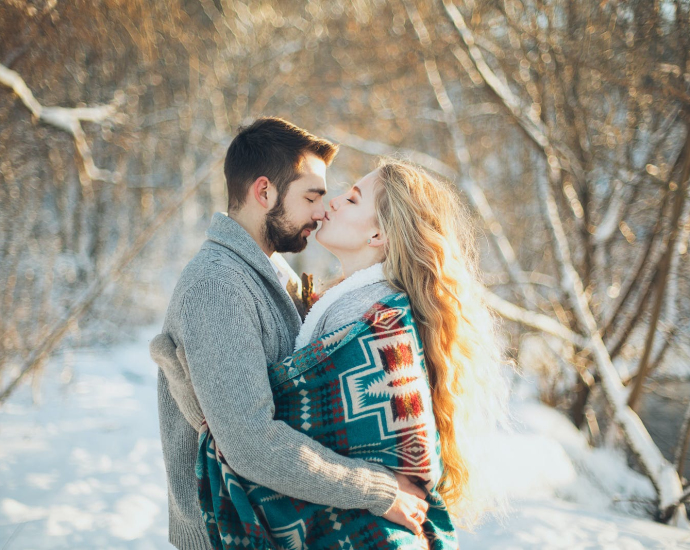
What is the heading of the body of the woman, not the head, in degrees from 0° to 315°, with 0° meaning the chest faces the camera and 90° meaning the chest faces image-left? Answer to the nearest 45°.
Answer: approximately 90°

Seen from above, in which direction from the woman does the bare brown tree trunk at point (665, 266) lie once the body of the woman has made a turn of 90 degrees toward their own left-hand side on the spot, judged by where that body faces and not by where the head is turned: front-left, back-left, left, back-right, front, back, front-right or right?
back-left

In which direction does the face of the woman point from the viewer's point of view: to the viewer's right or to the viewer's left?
to the viewer's left

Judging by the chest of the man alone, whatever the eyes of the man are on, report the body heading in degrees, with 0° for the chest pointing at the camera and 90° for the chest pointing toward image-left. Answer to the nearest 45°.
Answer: approximately 270°

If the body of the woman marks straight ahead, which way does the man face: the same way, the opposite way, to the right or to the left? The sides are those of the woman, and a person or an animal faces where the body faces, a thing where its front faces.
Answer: the opposite way

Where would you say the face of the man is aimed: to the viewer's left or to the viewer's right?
to the viewer's right
